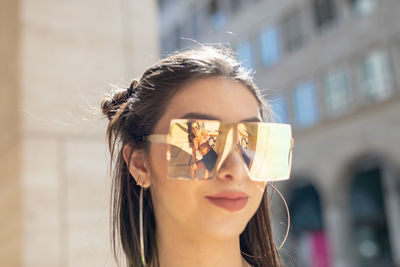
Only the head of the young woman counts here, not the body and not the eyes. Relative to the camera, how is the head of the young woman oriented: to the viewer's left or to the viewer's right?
to the viewer's right

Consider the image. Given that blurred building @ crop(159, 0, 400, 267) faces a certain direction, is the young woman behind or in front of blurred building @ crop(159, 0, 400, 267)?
in front

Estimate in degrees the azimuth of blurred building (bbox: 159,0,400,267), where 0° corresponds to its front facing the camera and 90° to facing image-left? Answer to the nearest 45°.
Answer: approximately 45°
